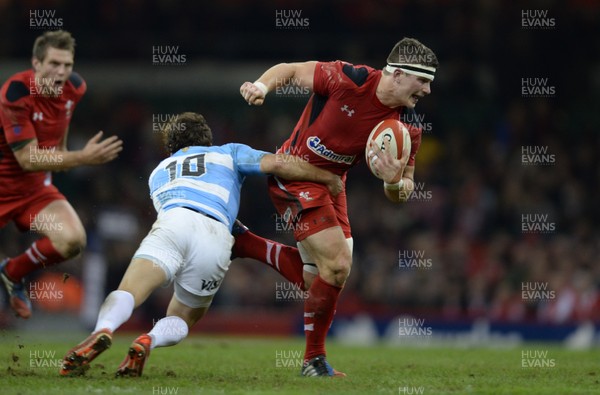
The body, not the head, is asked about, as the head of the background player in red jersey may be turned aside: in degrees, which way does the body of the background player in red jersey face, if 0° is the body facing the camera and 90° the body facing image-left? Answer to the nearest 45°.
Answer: approximately 315°

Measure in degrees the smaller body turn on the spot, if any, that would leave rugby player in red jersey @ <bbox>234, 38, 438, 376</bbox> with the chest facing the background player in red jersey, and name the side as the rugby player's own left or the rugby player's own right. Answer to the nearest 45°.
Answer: approximately 180°

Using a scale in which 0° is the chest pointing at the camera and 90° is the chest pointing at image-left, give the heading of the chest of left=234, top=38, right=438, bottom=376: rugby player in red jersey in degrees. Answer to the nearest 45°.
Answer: approximately 315°

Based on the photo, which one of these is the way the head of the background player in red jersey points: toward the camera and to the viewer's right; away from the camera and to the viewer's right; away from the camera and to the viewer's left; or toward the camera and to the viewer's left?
toward the camera and to the viewer's right

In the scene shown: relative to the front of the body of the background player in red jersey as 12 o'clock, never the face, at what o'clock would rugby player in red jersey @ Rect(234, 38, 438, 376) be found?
The rugby player in red jersey is roughly at 12 o'clock from the background player in red jersey.
